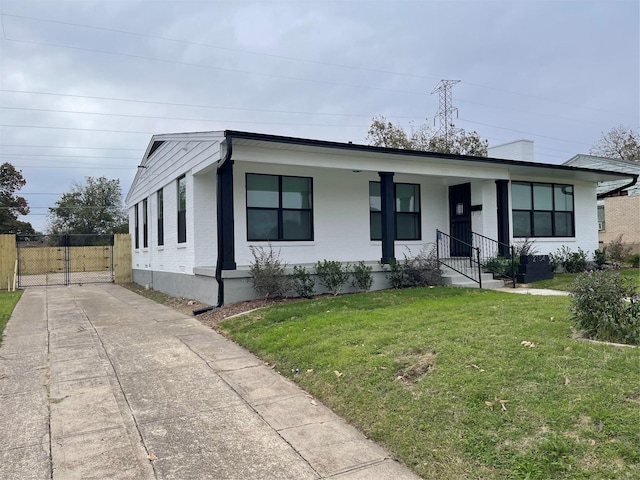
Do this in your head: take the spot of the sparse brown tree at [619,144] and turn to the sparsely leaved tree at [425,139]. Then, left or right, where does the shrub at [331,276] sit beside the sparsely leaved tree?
left

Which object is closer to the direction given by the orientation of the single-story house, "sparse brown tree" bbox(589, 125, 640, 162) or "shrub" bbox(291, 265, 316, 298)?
the shrub

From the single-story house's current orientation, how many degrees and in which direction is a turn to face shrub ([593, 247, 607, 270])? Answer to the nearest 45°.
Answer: approximately 90° to its left

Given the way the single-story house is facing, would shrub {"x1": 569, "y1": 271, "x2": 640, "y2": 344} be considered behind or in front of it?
in front

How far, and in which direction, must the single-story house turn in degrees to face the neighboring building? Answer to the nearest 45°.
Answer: approximately 90° to its left

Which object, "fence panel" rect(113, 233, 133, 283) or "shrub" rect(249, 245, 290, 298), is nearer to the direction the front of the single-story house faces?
the shrub

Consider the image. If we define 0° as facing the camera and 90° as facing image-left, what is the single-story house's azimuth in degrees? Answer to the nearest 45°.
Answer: approximately 315°

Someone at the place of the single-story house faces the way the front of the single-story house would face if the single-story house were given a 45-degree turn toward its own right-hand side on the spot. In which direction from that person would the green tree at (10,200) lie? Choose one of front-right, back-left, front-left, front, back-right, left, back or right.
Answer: back-right

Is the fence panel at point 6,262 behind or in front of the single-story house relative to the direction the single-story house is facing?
behind
